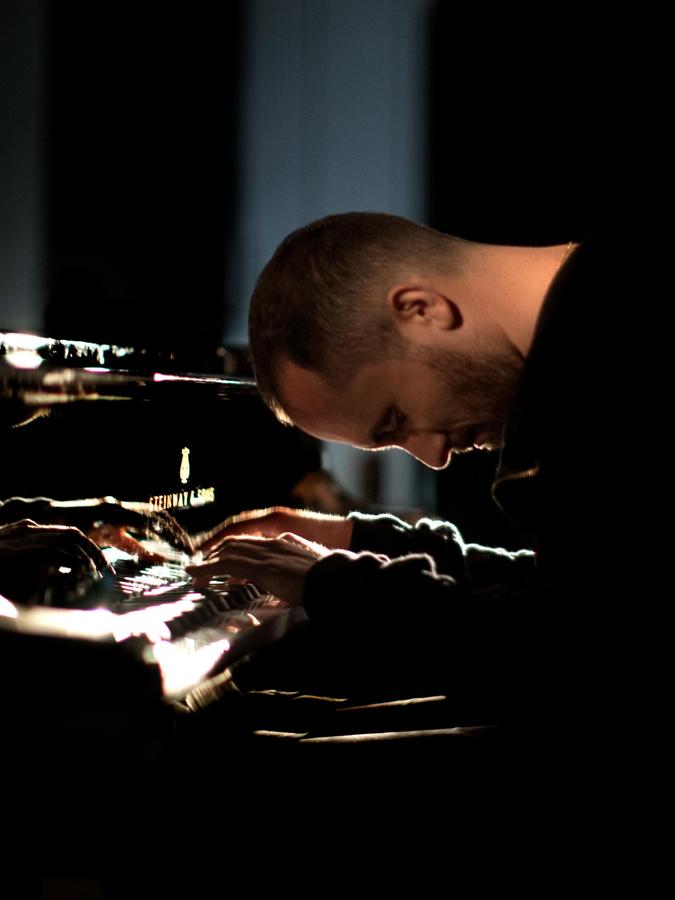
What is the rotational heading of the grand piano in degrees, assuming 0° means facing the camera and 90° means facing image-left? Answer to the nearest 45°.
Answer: approximately 315°

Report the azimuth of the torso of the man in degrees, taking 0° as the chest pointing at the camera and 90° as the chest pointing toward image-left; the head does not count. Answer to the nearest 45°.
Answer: approximately 90°
